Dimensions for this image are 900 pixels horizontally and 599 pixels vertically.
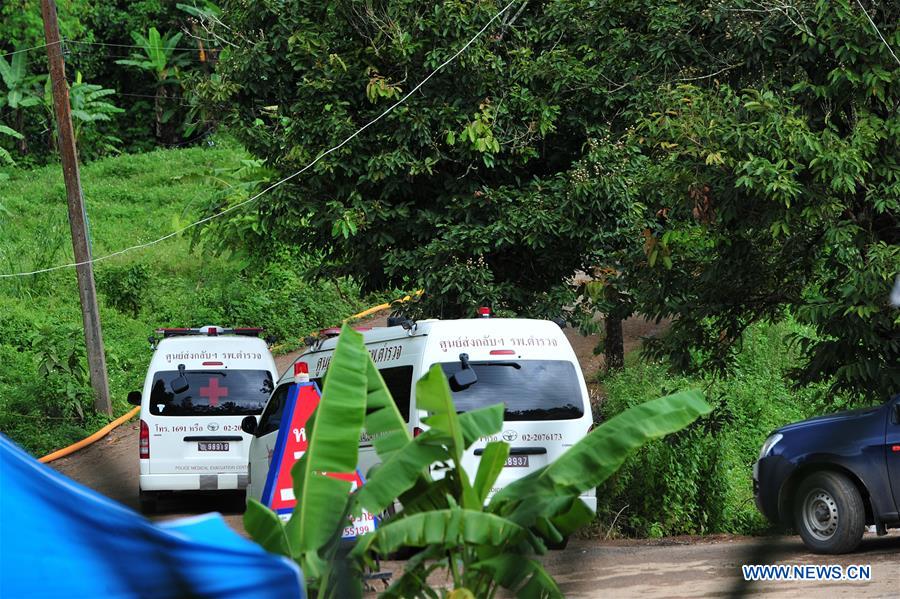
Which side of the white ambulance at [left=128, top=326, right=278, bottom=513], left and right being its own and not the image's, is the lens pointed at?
back

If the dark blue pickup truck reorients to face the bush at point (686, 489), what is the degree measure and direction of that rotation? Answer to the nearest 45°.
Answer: approximately 45° to its right

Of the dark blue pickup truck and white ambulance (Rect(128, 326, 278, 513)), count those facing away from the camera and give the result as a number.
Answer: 1

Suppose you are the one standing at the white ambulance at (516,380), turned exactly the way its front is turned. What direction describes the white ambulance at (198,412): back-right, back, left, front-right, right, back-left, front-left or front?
front

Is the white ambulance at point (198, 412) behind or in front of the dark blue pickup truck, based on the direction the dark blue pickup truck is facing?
in front

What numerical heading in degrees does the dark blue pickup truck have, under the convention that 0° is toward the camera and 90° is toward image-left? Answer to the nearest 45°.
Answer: approximately 90°

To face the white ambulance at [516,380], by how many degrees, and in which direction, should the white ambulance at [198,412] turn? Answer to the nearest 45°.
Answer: approximately 135° to its right

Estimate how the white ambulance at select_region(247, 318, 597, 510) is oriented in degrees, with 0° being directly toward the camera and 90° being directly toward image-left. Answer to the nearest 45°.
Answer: approximately 135°

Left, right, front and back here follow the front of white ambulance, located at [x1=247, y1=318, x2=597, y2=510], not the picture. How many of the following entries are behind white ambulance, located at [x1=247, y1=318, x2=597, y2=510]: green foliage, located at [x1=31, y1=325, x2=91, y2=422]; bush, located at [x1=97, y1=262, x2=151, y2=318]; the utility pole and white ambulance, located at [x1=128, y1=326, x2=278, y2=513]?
0

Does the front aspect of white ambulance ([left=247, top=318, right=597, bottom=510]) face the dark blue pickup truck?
no
